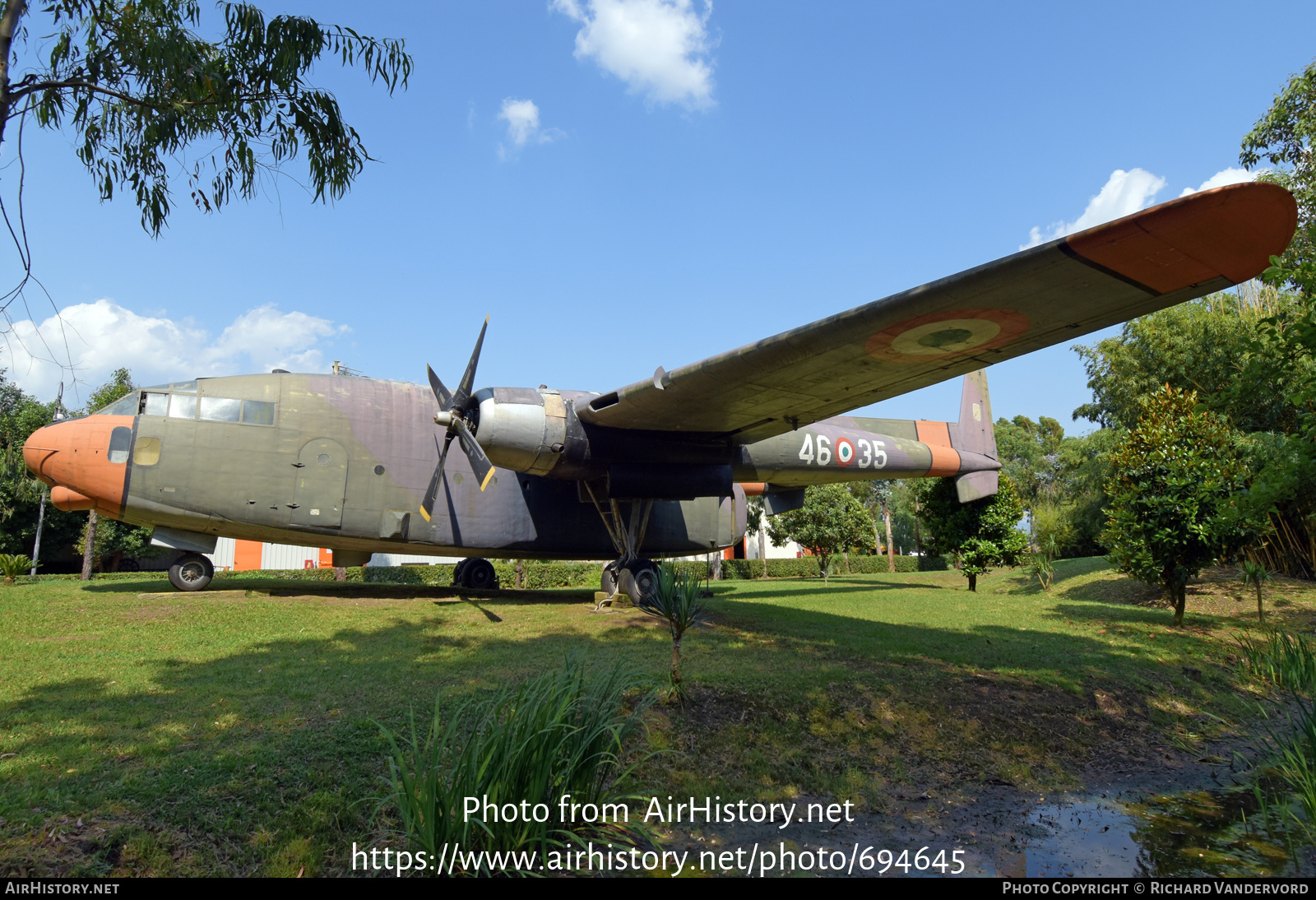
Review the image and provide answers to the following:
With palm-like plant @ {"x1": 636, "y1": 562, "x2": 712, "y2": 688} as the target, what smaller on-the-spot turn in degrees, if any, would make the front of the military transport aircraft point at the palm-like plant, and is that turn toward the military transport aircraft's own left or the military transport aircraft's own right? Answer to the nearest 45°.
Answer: approximately 90° to the military transport aircraft's own left

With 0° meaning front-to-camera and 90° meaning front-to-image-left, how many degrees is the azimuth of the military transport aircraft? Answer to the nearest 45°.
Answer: approximately 45°

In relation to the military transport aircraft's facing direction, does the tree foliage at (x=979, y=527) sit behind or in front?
behind

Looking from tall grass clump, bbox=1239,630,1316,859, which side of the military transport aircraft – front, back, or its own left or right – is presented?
left

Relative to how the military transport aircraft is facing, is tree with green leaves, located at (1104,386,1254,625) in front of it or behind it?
behind

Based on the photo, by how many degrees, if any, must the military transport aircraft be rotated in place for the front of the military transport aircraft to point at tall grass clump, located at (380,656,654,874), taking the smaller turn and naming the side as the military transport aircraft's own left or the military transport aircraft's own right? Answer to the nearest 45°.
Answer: approximately 45° to the military transport aircraft's own left

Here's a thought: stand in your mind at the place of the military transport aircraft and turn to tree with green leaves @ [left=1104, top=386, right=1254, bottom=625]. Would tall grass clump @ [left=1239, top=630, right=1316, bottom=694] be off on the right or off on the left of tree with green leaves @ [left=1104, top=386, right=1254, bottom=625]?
right
